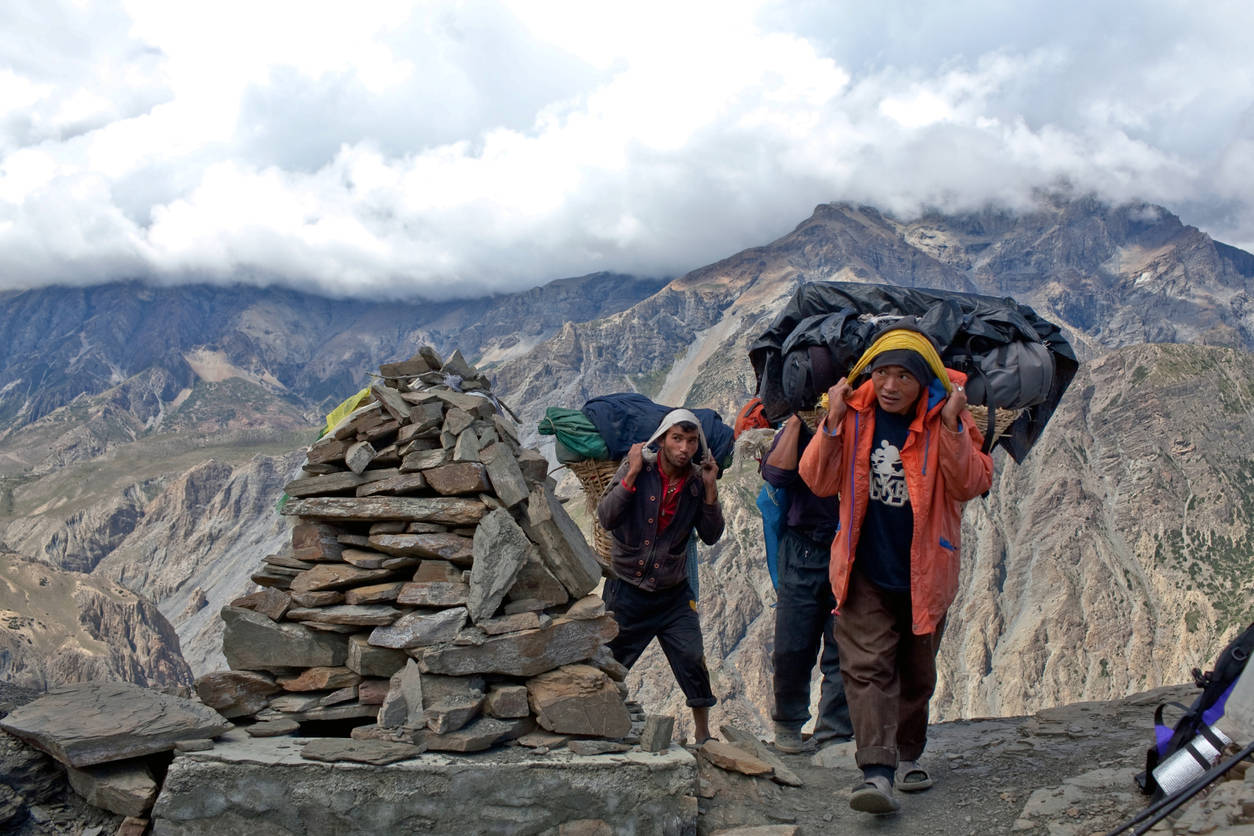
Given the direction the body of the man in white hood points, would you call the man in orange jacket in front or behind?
in front

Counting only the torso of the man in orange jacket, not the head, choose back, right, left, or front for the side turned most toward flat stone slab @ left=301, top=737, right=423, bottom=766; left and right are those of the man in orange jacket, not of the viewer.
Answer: right

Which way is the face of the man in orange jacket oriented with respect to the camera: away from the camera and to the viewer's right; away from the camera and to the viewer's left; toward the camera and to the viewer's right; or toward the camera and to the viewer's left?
toward the camera and to the viewer's right

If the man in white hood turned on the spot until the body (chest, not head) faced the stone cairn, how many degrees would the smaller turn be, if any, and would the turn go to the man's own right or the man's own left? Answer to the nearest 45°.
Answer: approximately 90° to the man's own right

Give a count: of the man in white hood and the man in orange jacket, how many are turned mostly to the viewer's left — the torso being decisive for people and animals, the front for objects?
0

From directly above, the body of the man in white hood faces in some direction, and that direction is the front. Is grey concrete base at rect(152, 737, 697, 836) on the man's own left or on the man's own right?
on the man's own right

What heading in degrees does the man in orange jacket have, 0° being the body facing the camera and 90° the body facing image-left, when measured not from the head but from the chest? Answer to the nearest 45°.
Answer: approximately 0°

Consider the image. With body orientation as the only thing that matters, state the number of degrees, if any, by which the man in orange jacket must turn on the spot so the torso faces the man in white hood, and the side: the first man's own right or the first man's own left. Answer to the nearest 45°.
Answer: approximately 135° to the first man's own right

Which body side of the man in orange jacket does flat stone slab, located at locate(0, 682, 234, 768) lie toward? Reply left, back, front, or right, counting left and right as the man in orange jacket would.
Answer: right

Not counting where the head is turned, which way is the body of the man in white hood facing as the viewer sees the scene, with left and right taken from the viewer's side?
facing the viewer and to the right of the viewer

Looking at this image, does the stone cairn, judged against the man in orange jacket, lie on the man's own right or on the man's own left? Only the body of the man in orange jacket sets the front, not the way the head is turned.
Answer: on the man's own right
